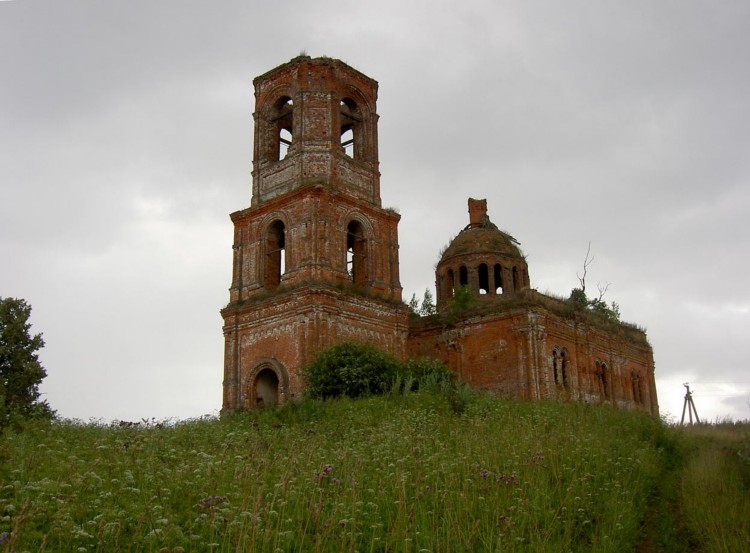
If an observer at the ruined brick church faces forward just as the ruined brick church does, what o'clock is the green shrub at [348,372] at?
The green shrub is roughly at 10 o'clock from the ruined brick church.

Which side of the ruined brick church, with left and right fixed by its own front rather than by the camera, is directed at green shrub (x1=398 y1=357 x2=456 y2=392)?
left

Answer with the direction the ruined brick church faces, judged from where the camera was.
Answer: facing the viewer and to the left of the viewer

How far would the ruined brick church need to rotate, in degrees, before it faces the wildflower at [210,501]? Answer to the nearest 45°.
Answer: approximately 45° to its left

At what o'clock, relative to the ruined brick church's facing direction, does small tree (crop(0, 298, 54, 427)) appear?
The small tree is roughly at 1 o'clock from the ruined brick church.
